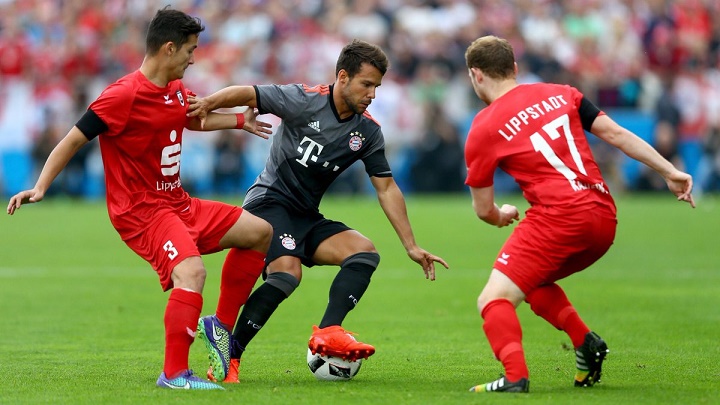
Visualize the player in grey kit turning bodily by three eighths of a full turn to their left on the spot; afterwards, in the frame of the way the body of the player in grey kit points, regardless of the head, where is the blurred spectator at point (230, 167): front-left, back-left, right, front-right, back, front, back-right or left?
front

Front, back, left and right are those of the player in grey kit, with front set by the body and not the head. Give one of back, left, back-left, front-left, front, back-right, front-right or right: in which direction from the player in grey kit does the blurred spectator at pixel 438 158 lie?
back-left

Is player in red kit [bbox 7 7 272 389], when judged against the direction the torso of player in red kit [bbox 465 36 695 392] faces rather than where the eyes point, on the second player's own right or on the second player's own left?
on the second player's own left

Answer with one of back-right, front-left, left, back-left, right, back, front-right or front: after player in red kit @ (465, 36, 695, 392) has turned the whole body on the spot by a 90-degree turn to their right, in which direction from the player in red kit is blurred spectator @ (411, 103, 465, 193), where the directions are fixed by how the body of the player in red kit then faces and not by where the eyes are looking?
front-left

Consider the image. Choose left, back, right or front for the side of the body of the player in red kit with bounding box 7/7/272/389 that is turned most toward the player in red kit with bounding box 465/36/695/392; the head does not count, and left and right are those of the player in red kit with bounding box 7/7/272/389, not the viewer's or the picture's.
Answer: front

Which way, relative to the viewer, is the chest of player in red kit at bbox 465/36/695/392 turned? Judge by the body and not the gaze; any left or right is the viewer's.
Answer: facing away from the viewer and to the left of the viewer

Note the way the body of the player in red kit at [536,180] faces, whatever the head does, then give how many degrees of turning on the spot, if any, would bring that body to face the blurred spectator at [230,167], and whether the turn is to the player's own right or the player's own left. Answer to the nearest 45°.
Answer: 0° — they already face them

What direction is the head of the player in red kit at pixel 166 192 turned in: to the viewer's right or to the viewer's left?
to the viewer's right

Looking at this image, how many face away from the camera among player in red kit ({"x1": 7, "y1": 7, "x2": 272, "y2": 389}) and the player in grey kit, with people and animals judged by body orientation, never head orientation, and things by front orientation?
0

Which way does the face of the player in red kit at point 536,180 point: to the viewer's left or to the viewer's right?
to the viewer's left

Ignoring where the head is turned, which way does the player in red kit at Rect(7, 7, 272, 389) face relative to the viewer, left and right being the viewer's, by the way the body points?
facing the viewer and to the right of the viewer
